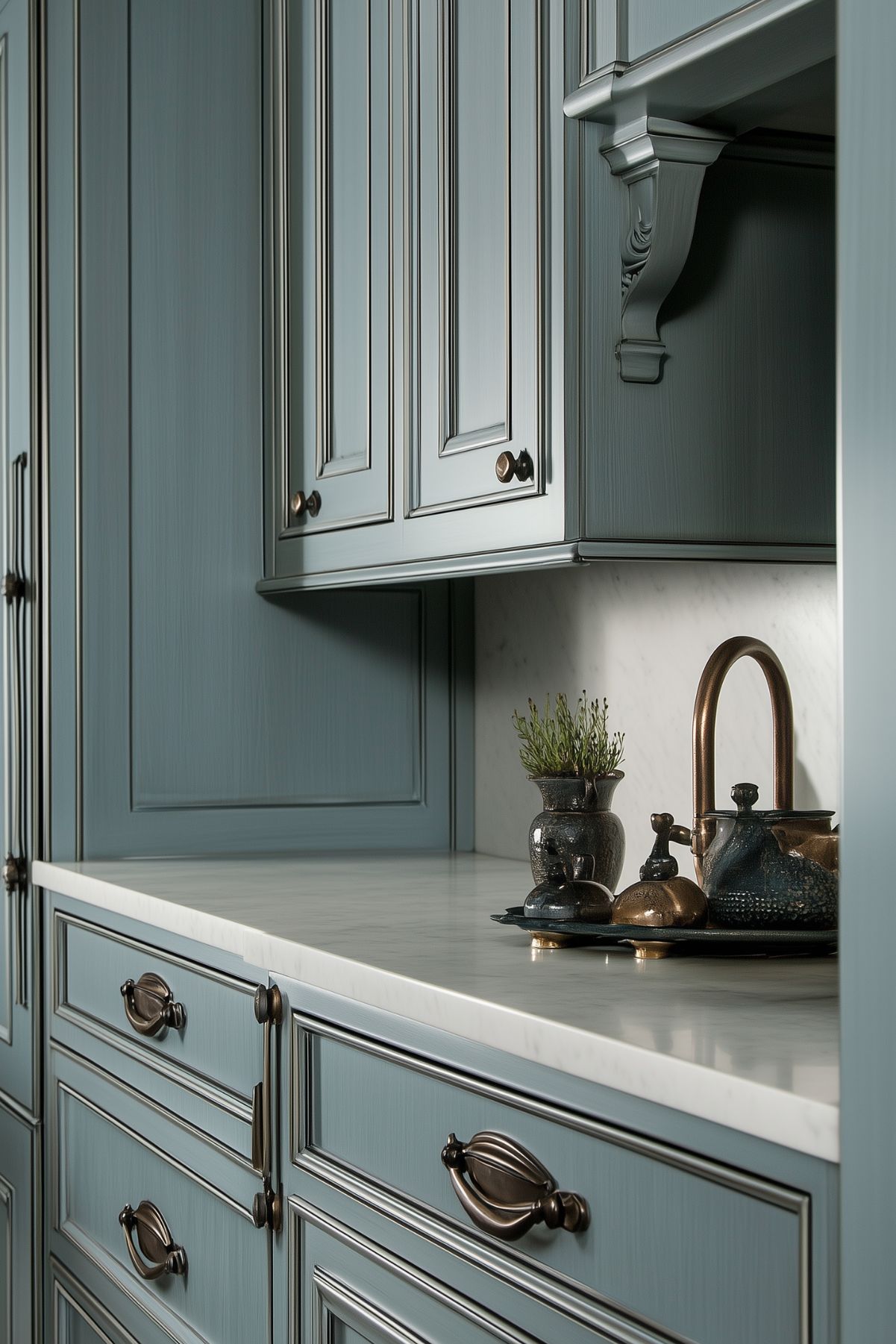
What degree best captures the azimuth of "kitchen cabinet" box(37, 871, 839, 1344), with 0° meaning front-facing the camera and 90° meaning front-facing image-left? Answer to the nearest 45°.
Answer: approximately 45°

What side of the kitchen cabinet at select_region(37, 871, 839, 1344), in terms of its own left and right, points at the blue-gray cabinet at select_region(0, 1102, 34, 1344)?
right

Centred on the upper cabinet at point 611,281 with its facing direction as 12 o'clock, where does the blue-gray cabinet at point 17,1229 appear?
The blue-gray cabinet is roughly at 3 o'clock from the upper cabinet.

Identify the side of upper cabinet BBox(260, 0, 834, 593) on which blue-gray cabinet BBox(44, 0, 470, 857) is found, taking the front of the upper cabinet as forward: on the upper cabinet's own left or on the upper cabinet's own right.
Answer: on the upper cabinet's own right

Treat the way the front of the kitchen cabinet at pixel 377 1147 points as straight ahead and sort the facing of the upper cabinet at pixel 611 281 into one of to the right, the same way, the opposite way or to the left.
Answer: the same way
